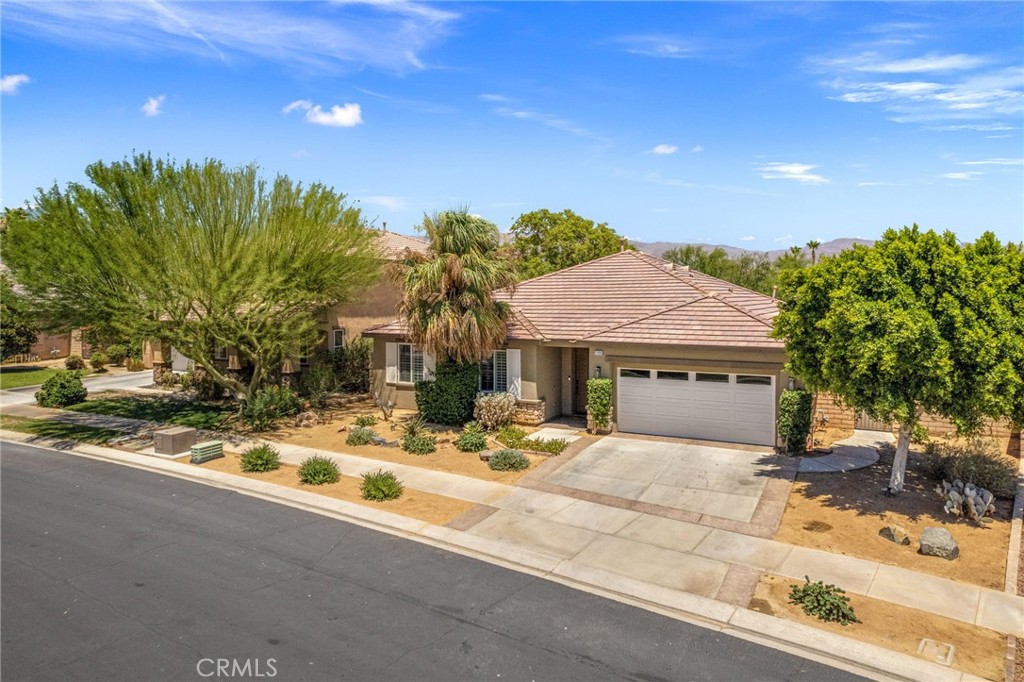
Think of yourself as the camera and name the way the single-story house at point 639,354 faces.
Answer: facing the viewer

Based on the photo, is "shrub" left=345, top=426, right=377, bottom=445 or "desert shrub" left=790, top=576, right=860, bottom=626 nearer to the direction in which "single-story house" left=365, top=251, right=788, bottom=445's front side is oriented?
the desert shrub

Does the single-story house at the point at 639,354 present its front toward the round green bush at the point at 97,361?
no

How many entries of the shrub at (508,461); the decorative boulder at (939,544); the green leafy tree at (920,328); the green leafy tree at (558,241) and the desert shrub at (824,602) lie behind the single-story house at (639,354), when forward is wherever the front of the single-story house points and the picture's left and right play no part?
1

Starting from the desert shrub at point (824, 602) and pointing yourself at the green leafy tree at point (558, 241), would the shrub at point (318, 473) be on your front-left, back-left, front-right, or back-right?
front-left

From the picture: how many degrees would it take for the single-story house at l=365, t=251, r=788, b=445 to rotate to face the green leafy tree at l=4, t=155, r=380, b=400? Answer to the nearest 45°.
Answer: approximately 90° to its right

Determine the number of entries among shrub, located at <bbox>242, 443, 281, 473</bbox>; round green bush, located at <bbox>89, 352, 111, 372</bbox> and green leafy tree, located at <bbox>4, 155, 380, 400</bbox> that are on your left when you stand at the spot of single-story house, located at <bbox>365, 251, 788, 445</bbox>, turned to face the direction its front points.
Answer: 0

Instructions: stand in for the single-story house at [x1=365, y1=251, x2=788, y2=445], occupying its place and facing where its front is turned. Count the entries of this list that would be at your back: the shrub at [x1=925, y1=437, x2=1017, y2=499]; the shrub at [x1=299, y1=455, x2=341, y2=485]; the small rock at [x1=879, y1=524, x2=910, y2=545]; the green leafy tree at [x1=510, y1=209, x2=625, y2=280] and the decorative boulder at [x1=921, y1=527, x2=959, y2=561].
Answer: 1

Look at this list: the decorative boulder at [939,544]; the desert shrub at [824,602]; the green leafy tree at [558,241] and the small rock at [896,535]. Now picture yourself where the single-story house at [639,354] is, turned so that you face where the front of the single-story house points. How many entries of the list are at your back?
1

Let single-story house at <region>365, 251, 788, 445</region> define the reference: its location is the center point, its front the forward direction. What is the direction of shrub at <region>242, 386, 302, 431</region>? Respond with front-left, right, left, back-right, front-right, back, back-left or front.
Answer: right

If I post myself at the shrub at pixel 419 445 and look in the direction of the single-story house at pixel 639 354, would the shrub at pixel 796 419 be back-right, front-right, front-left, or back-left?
front-right

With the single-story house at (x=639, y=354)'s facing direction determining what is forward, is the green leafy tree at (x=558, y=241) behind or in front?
behind

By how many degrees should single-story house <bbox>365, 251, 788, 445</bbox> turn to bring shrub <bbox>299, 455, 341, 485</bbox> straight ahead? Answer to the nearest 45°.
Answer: approximately 45° to its right

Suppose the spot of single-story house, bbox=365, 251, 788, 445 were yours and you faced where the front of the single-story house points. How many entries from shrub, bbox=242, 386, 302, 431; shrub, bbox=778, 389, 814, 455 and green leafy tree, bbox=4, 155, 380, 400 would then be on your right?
2

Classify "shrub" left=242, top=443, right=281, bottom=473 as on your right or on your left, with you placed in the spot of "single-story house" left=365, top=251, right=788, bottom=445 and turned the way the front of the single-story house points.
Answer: on your right

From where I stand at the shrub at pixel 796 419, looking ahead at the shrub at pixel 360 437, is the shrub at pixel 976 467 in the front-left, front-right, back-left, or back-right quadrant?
back-left

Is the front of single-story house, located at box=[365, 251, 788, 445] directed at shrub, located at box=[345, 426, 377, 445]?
no
